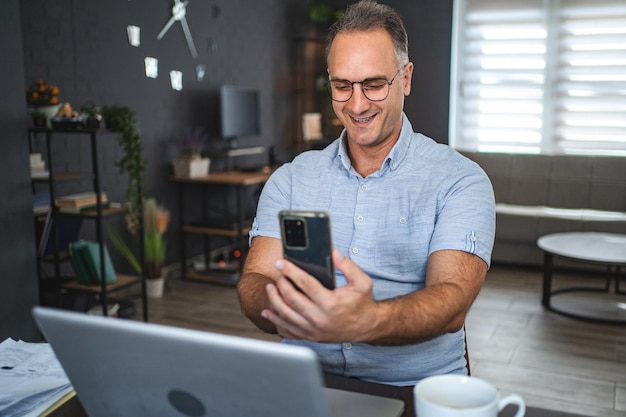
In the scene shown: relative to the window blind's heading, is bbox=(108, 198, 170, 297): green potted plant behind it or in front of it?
in front

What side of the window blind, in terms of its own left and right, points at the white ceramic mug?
front

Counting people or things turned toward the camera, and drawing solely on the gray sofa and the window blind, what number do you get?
2

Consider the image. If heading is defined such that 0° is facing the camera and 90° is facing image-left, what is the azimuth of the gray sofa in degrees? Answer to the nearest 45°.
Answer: approximately 0°

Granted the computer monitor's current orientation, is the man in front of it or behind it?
in front

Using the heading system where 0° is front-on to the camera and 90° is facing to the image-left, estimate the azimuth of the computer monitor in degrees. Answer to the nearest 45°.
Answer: approximately 315°

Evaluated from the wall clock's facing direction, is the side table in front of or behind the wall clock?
in front

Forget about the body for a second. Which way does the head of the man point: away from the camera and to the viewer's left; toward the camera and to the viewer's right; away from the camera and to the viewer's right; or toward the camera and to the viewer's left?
toward the camera and to the viewer's left
